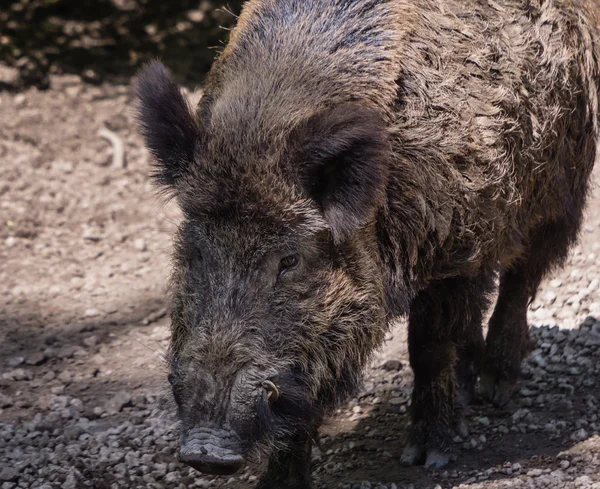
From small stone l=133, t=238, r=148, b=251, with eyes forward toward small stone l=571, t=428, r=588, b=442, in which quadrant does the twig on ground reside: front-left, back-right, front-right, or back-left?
back-left

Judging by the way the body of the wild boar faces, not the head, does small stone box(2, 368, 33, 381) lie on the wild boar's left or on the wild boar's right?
on the wild boar's right

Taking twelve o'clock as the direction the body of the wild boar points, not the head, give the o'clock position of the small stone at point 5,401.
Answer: The small stone is roughly at 2 o'clock from the wild boar.

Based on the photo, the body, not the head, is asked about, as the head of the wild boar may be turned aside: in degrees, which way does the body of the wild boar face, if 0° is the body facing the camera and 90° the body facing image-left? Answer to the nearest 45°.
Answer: approximately 45°

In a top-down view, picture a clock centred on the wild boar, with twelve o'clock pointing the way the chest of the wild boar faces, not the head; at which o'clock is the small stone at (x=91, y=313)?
The small stone is roughly at 3 o'clock from the wild boar.

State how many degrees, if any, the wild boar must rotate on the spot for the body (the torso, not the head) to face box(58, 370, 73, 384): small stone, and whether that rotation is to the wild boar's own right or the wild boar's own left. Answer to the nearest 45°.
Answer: approximately 90° to the wild boar's own right

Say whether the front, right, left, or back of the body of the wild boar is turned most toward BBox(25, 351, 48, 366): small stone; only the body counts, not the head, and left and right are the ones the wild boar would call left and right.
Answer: right

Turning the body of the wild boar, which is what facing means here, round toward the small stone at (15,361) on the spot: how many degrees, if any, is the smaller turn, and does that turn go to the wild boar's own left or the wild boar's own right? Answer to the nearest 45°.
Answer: approximately 90° to the wild boar's own right

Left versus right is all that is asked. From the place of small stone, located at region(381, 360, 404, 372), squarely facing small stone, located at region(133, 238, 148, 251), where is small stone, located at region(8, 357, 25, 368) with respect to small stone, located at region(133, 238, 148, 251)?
left

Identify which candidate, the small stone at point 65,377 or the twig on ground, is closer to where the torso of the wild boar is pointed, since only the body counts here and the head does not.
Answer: the small stone

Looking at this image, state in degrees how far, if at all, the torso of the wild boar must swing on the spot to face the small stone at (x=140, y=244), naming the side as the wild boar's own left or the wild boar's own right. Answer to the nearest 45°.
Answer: approximately 90° to the wild boar's own right
